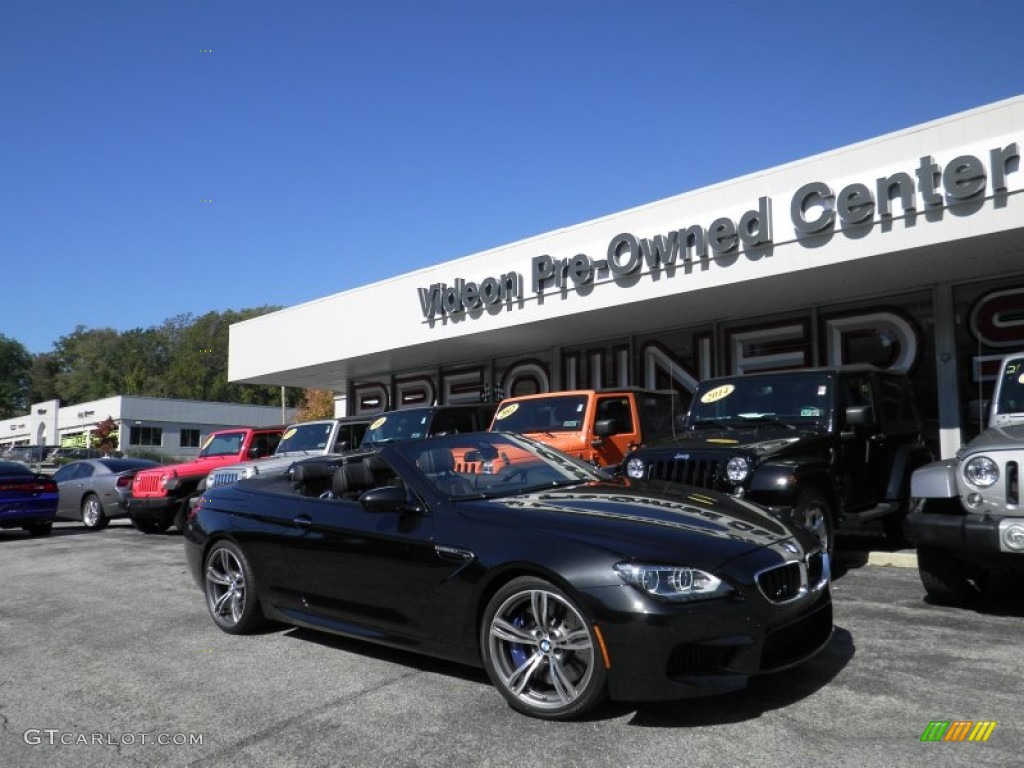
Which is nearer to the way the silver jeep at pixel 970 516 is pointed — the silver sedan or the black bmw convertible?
the black bmw convertible

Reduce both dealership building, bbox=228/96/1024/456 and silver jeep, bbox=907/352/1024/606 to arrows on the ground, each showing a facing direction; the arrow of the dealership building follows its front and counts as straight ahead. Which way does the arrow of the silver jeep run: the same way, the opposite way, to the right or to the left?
the same way

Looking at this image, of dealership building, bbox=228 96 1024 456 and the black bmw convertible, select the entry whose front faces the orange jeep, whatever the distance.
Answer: the dealership building

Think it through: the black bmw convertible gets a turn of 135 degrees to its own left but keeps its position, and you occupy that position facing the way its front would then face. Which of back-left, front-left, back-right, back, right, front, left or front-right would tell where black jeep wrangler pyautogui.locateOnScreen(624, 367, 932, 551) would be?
front-right

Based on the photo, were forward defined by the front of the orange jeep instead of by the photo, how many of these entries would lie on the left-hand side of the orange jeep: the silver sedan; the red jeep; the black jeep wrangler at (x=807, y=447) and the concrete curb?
2

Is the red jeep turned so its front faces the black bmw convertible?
no

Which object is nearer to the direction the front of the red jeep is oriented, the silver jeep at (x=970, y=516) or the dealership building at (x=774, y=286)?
the silver jeep

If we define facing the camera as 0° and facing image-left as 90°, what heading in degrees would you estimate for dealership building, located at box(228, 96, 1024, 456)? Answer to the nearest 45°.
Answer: approximately 45°

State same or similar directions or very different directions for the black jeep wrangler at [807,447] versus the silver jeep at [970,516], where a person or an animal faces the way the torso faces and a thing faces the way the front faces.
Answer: same or similar directions

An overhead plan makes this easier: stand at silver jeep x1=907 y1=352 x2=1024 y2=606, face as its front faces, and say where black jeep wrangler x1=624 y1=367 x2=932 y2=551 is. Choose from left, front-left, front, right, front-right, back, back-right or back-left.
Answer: right

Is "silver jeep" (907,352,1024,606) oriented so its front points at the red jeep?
no

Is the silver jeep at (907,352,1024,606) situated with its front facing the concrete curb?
no

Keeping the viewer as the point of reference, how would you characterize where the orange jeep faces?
facing the viewer and to the left of the viewer

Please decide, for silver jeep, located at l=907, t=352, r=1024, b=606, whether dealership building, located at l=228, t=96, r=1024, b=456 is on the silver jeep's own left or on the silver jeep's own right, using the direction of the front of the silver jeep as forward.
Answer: on the silver jeep's own right

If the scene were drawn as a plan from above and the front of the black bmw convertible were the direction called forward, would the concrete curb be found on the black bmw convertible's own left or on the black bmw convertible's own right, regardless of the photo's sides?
on the black bmw convertible's own left

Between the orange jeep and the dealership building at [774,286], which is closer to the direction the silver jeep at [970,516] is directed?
the orange jeep

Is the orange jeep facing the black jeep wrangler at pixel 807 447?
no

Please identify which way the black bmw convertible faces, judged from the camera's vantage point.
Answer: facing the viewer and to the right of the viewer
